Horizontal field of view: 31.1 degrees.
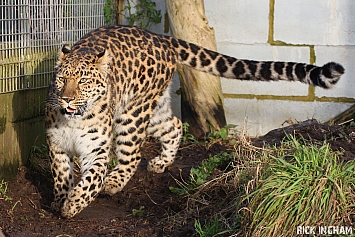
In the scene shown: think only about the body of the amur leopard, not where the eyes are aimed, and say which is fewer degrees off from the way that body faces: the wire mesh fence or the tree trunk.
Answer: the wire mesh fence

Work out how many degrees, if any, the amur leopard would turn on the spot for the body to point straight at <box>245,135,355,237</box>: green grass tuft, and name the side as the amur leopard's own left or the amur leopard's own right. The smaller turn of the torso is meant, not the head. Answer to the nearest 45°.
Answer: approximately 90° to the amur leopard's own left

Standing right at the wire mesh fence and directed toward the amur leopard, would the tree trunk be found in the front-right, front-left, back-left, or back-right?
front-left

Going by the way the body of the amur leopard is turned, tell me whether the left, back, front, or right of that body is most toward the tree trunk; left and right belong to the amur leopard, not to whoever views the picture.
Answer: back

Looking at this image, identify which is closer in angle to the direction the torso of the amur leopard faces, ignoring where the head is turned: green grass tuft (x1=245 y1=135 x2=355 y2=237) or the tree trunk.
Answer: the green grass tuft

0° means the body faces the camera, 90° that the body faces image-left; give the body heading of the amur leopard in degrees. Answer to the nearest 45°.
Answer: approximately 45°
